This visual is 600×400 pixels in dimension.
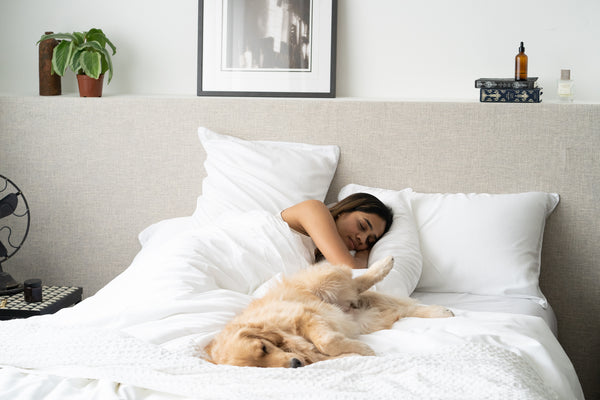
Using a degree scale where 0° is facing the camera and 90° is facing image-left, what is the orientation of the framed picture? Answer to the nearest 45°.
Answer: approximately 0°

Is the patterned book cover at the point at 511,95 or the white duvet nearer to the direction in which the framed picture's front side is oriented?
the white duvet

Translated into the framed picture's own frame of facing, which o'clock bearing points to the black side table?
The black side table is roughly at 2 o'clock from the framed picture.

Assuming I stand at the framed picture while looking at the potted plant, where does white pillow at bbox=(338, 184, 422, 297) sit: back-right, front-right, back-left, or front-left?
back-left

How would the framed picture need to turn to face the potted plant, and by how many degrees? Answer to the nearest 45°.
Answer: approximately 90° to its right

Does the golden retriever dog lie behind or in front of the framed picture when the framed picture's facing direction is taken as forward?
in front

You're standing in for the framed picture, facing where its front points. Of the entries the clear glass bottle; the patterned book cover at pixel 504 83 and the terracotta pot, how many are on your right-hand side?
1

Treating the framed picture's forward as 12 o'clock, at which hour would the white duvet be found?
The white duvet is roughly at 12 o'clock from the framed picture.

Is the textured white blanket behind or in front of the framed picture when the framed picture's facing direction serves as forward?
in front

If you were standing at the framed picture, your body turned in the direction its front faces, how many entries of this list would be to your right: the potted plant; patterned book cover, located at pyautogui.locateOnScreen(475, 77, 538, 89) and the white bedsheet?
1
